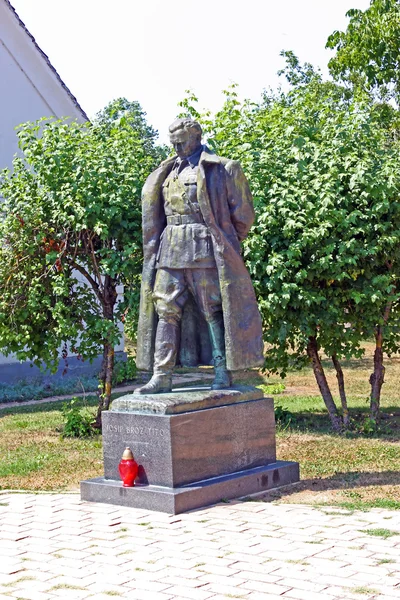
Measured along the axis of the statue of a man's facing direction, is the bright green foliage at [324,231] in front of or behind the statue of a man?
behind

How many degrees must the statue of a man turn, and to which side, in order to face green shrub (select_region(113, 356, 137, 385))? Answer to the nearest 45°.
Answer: approximately 135° to its right

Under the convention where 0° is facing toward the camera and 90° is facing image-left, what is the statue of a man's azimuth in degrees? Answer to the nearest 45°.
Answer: approximately 45°

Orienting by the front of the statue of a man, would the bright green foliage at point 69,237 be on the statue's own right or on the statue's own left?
on the statue's own right
